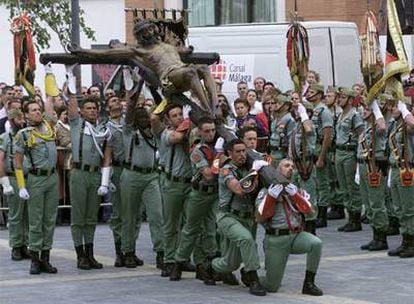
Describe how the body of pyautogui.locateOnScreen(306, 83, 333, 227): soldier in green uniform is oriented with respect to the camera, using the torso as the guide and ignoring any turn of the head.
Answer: to the viewer's left

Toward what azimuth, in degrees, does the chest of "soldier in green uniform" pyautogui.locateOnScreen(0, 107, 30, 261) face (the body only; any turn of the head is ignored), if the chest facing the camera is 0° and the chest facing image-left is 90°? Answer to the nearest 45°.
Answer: approximately 315°

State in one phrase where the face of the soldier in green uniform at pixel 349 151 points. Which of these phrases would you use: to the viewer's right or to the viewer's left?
to the viewer's left

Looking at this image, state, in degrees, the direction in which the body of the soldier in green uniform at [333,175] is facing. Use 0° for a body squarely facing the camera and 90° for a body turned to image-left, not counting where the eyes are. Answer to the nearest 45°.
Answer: approximately 45°

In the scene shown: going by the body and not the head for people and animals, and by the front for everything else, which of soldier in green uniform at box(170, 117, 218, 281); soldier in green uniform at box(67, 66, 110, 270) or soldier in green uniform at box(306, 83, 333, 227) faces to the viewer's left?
soldier in green uniform at box(306, 83, 333, 227)

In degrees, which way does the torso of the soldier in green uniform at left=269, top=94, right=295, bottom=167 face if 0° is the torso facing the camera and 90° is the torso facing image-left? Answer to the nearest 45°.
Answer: approximately 45°
